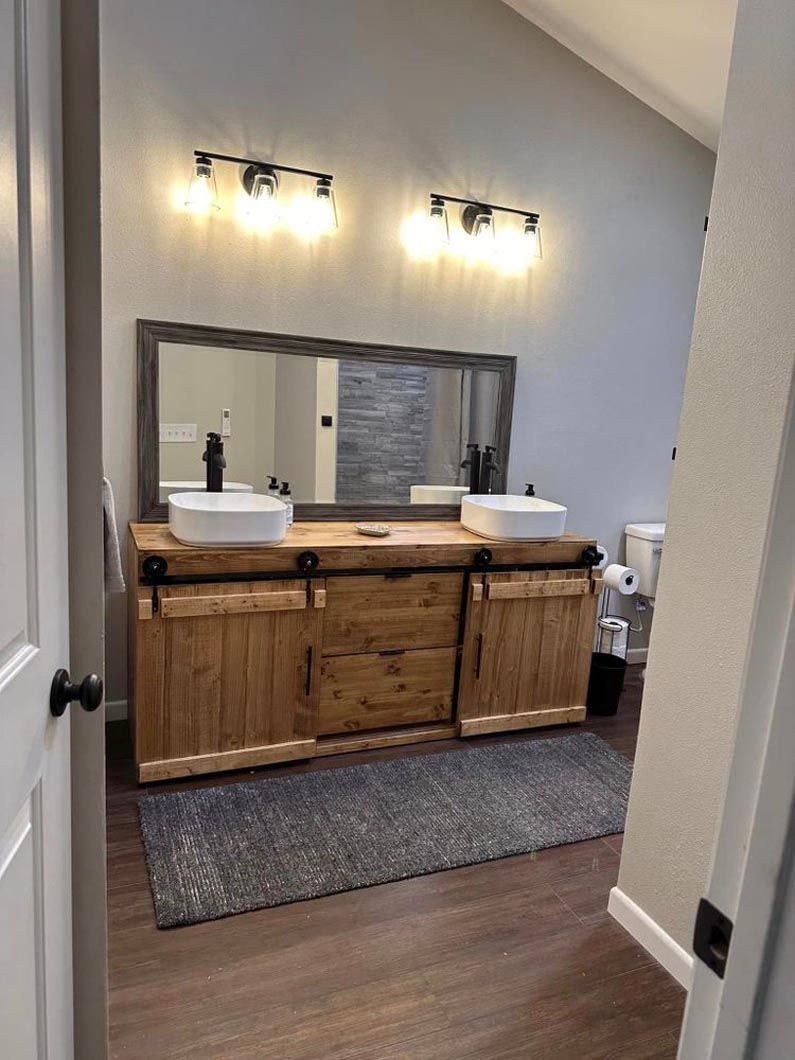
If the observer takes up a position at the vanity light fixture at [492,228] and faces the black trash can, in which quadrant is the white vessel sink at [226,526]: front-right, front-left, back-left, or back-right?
back-right

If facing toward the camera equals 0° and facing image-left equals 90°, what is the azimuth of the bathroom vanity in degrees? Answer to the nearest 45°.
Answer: approximately 315°

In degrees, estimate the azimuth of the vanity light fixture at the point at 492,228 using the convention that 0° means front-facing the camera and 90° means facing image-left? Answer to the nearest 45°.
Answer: approximately 315°

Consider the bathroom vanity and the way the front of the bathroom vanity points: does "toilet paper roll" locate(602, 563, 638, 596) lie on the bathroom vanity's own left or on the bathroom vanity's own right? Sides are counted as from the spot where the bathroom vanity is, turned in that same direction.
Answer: on the bathroom vanity's own left
